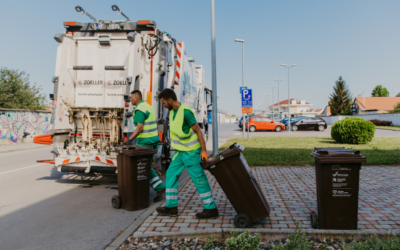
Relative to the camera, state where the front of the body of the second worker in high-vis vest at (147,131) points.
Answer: to the viewer's left

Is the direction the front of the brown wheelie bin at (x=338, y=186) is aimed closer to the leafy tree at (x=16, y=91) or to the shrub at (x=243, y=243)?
the shrub

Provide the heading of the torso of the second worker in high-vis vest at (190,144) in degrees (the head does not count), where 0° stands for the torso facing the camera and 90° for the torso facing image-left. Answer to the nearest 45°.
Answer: approximately 90°

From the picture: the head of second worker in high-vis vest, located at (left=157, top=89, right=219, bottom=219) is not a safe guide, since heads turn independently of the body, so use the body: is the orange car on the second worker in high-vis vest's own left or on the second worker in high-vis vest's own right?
on the second worker in high-vis vest's own right

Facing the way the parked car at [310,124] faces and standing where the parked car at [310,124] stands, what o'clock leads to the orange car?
The orange car is roughly at 11 o'clock from the parked car.

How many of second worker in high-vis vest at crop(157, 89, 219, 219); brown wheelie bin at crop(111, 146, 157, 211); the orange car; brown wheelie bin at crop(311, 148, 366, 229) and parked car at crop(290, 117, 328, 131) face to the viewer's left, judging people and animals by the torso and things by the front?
2

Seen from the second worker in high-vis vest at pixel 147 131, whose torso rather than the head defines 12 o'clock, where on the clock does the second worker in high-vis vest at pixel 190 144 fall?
the second worker in high-vis vest at pixel 190 144 is roughly at 8 o'clock from the second worker in high-vis vest at pixel 147 131.

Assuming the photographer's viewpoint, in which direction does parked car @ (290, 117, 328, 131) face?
facing to the left of the viewer

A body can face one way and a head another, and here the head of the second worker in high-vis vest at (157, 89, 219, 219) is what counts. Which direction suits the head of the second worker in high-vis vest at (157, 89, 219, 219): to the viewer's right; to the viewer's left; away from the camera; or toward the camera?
to the viewer's left
